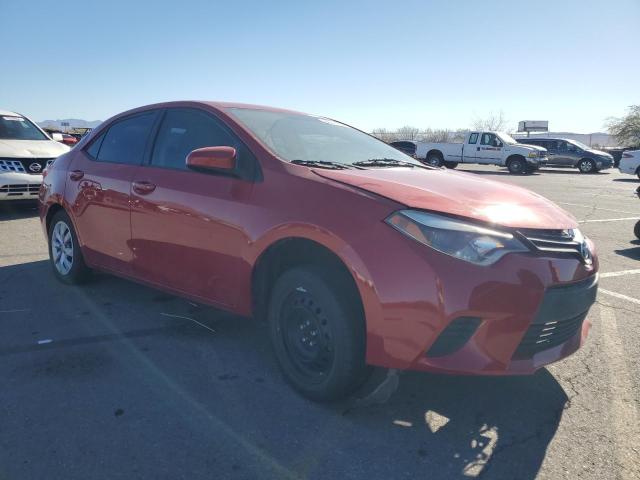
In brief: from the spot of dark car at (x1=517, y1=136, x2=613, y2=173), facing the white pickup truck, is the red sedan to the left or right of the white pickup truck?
left

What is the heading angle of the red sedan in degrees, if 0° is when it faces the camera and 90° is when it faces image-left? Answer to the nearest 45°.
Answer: approximately 315°

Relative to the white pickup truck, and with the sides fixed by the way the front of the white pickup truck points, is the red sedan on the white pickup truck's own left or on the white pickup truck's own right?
on the white pickup truck's own right

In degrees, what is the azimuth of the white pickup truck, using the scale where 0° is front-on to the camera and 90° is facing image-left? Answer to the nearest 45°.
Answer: approximately 315°

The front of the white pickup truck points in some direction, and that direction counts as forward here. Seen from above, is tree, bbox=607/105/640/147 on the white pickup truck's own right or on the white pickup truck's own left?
on the white pickup truck's own left

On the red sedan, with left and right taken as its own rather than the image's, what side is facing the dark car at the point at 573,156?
left

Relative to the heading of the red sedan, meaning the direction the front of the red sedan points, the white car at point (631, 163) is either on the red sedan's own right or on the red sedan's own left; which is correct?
on the red sedan's own left

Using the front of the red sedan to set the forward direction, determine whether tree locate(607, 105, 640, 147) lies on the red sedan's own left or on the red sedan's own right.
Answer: on the red sedan's own left

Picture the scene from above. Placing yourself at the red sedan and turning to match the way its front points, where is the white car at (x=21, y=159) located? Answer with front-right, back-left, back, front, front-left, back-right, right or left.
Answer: back
